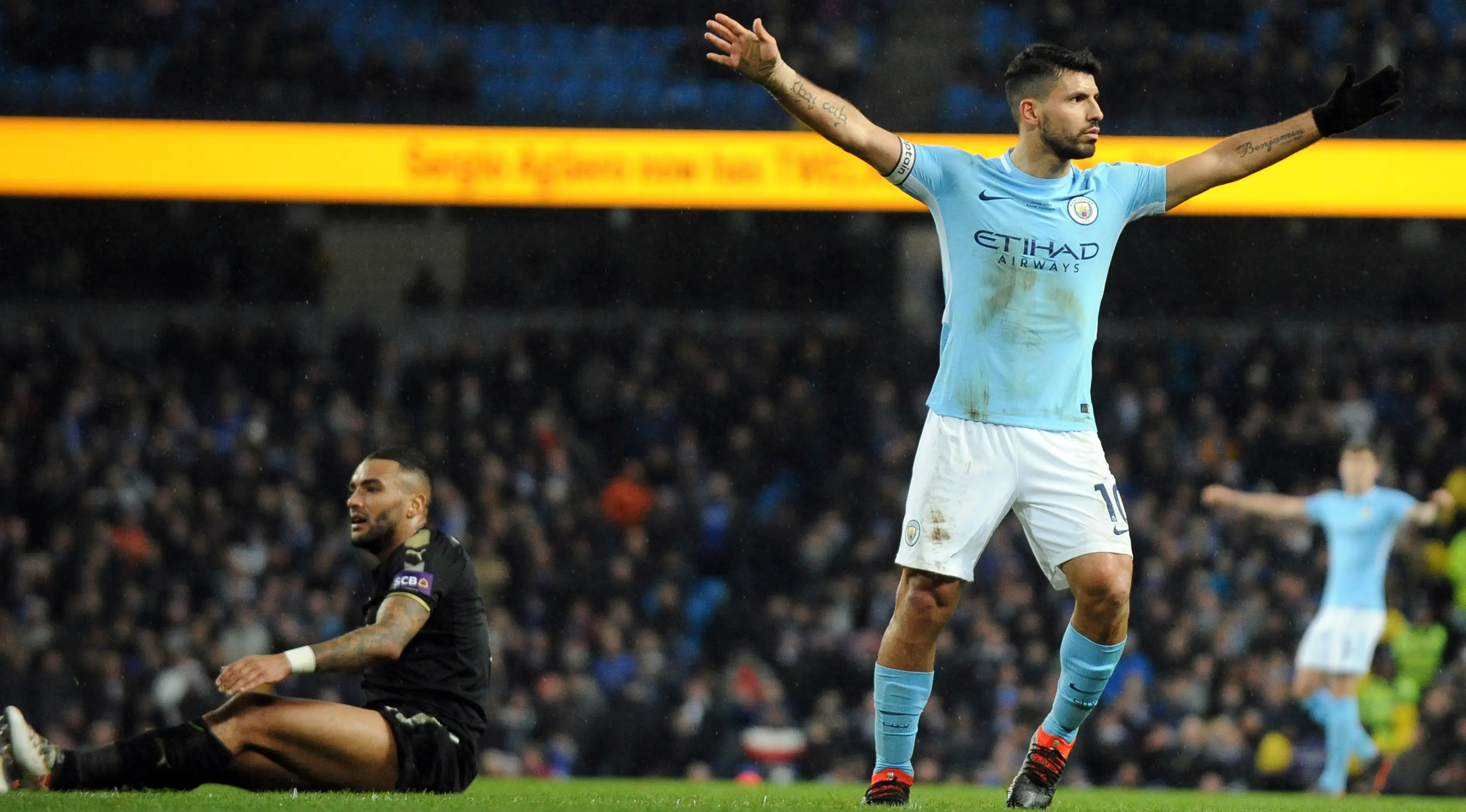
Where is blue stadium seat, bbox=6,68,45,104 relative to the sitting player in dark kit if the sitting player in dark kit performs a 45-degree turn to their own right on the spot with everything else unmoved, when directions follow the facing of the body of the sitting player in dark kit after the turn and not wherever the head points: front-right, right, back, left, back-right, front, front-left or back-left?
front-right

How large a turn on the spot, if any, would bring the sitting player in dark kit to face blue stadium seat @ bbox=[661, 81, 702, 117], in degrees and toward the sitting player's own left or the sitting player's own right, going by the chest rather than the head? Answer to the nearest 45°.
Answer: approximately 90° to the sitting player's own right

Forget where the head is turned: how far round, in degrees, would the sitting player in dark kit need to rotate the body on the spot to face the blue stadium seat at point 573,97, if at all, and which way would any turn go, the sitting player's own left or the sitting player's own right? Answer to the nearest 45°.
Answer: approximately 90° to the sitting player's own right

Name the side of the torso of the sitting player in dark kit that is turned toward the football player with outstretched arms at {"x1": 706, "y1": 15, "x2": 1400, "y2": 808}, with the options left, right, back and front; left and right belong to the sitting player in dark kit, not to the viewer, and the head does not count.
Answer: back

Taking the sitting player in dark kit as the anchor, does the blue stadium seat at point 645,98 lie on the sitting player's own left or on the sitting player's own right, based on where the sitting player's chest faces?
on the sitting player's own right

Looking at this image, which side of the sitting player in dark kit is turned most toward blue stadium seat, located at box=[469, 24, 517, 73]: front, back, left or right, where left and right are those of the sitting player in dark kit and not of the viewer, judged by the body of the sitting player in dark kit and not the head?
right

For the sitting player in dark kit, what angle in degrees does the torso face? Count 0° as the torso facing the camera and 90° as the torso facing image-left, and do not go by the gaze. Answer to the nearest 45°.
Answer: approximately 90°
